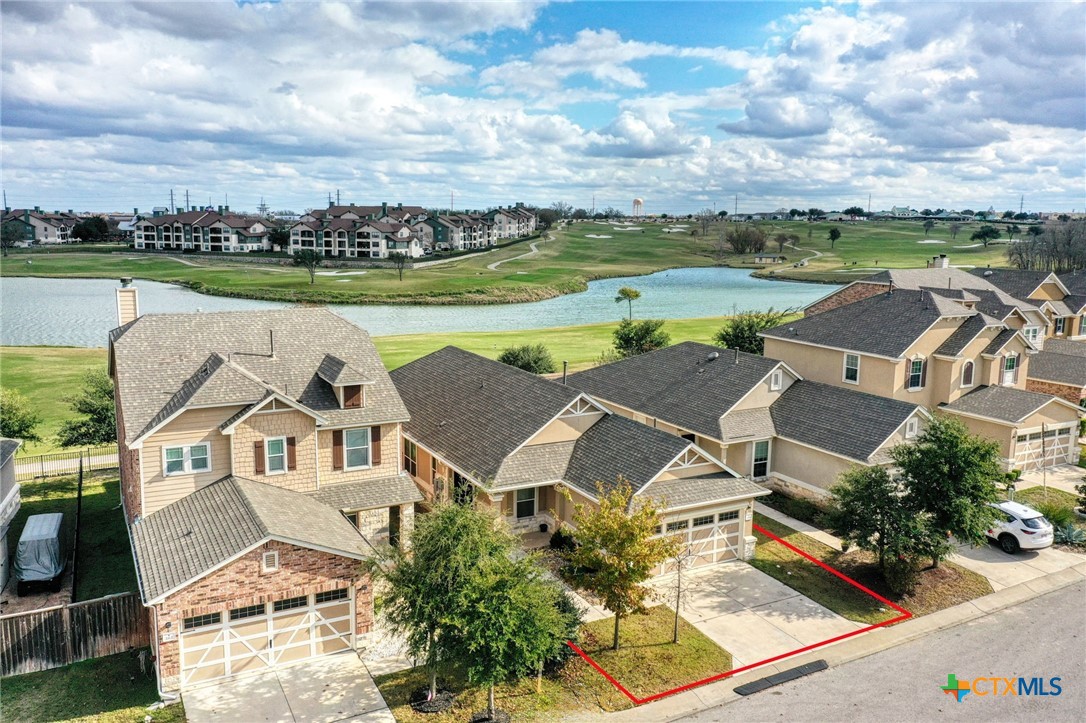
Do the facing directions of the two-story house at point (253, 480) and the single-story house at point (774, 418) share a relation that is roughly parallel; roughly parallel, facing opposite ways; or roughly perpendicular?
roughly parallel

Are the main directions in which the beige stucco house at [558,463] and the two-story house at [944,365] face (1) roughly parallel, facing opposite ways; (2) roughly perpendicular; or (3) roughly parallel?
roughly parallel

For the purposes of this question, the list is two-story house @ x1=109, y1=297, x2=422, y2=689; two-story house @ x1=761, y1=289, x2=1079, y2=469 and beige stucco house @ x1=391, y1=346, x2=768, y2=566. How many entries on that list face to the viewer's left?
0

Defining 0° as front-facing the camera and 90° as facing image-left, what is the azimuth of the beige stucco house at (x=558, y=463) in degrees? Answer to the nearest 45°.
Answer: approximately 315°

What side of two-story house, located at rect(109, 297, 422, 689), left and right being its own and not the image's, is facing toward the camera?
front

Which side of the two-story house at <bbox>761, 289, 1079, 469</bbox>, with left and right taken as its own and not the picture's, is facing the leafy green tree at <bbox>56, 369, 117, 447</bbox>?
right

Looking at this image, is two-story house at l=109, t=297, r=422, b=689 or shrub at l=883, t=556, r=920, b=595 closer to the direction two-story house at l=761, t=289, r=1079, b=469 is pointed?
the shrub

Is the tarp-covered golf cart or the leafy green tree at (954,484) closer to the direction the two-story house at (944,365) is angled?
the leafy green tree

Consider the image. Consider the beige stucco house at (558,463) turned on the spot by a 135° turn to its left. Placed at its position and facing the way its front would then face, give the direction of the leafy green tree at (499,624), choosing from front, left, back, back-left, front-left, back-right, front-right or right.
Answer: back

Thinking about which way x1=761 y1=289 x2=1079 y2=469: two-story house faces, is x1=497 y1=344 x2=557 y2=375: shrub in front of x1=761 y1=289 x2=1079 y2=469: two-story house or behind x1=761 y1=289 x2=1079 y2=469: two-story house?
behind

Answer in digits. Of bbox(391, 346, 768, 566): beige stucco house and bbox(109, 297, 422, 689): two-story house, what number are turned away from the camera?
0

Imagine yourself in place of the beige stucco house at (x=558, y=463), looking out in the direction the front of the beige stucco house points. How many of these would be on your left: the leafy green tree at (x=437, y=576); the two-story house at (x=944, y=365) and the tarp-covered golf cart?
1

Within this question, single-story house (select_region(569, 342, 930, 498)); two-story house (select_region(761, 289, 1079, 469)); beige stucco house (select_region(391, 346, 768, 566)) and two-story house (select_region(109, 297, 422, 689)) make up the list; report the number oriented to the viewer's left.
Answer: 0

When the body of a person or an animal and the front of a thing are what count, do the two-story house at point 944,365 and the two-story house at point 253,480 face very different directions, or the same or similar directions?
same or similar directions

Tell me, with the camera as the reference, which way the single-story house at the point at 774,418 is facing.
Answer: facing the viewer and to the right of the viewer
